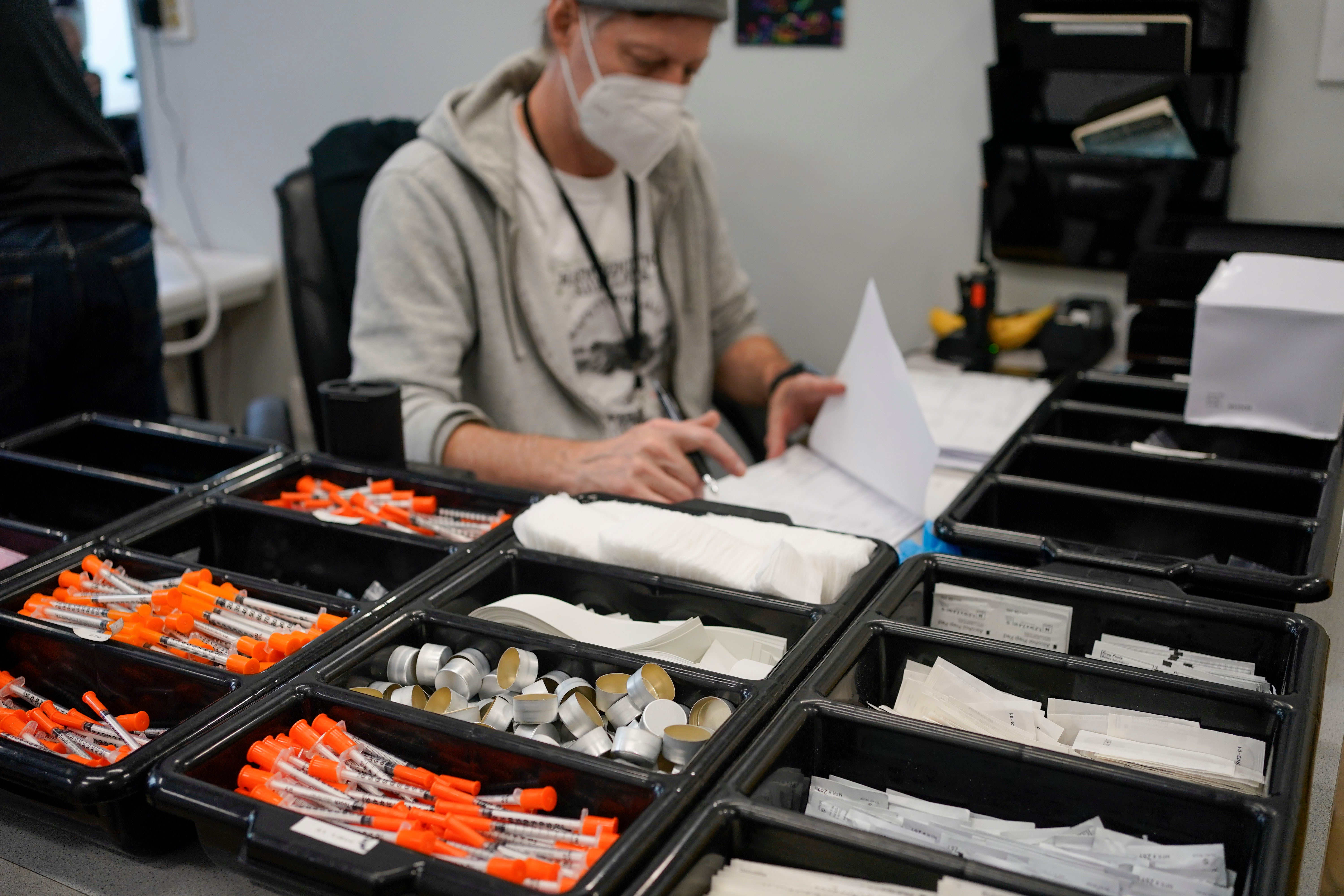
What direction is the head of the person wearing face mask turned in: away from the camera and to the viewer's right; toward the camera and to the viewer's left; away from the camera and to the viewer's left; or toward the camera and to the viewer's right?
toward the camera and to the viewer's right

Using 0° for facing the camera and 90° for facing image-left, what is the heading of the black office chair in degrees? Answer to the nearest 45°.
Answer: approximately 315°

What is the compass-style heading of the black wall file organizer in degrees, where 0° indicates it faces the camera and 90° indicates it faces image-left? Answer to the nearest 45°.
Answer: approximately 0°

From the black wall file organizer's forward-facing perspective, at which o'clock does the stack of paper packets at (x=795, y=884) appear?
The stack of paper packets is roughly at 12 o'clock from the black wall file organizer.

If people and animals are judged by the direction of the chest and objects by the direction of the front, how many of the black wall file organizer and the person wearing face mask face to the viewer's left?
0

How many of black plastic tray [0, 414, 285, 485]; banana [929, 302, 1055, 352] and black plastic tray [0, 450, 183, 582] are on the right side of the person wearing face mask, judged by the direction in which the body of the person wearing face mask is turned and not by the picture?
2

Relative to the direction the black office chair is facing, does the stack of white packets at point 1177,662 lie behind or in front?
in front

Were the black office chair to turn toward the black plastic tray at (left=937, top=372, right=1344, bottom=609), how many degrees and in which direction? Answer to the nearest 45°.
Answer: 0° — it already faces it

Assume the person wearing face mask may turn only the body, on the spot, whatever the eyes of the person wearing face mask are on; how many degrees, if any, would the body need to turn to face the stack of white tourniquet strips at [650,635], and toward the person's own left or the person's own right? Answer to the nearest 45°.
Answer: approximately 45° to the person's own right

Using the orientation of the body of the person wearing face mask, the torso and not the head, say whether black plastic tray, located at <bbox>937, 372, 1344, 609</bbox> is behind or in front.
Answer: in front
